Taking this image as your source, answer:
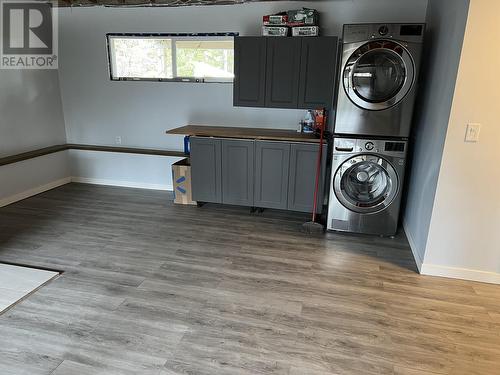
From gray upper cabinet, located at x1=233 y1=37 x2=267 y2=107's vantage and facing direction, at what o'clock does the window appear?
The window is roughly at 4 o'clock from the gray upper cabinet.

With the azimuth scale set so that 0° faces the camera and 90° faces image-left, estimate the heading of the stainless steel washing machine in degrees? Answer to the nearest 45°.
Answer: approximately 0°

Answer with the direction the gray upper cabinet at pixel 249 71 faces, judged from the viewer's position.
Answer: facing the viewer

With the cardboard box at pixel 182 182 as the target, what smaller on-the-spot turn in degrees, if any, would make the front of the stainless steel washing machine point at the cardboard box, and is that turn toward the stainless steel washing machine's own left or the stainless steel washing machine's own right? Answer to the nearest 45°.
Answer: approximately 90° to the stainless steel washing machine's own right

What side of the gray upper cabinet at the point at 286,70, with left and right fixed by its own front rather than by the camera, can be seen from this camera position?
front

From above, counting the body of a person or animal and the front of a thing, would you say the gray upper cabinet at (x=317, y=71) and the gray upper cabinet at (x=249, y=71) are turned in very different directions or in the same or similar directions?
same or similar directions

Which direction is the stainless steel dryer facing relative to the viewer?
toward the camera

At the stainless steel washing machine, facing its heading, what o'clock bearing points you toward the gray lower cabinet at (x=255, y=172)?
The gray lower cabinet is roughly at 3 o'clock from the stainless steel washing machine.
